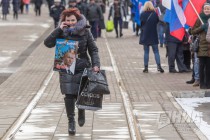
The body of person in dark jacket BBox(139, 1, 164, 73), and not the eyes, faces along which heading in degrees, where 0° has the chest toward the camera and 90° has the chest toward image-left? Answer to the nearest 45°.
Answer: approximately 180°

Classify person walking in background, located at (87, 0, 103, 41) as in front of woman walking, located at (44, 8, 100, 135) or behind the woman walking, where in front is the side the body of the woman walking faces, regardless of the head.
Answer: behind

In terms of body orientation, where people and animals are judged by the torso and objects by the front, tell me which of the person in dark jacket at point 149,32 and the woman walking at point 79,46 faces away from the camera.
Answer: the person in dark jacket

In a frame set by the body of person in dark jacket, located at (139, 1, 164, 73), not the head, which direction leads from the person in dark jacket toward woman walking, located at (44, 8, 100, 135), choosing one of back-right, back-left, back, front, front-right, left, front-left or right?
back

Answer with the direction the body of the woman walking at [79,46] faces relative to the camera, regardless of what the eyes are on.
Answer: toward the camera

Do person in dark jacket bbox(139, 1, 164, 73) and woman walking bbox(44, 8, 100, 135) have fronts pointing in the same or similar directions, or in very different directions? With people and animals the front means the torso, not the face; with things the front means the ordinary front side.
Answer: very different directions

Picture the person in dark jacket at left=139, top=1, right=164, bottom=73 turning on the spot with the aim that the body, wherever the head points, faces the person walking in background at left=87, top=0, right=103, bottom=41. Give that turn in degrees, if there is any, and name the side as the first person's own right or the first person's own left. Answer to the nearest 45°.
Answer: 0° — they already face them

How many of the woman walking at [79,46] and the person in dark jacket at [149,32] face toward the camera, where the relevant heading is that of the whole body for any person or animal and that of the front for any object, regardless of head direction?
1

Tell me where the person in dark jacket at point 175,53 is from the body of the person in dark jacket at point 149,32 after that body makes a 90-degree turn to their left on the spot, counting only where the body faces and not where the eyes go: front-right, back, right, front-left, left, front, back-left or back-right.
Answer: back
